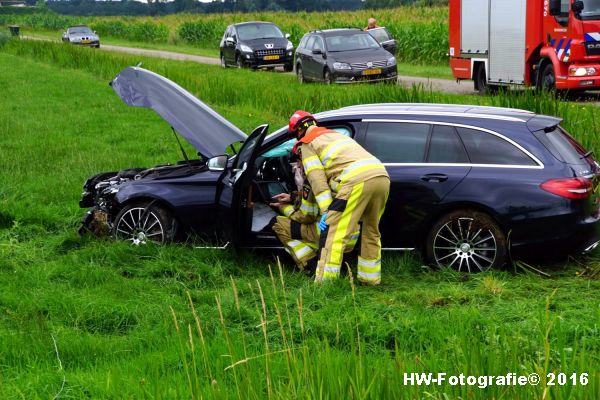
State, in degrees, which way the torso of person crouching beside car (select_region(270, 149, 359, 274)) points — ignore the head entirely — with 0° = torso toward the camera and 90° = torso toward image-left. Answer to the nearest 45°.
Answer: approximately 90°

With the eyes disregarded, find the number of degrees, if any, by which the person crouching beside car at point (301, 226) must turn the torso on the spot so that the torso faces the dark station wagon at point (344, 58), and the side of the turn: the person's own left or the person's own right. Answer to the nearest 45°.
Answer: approximately 90° to the person's own right

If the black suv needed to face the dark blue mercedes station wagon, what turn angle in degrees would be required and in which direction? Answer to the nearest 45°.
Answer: approximately 45° to its right

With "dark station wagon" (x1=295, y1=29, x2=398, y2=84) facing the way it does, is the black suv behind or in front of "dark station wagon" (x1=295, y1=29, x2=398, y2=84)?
behind

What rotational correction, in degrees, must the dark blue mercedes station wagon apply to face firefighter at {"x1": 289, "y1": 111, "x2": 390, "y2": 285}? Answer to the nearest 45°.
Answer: approximately 45° to its left

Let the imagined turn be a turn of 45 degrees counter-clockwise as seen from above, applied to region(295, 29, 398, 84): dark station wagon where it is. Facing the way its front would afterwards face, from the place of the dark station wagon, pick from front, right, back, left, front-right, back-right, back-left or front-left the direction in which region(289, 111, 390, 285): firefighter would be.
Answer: right

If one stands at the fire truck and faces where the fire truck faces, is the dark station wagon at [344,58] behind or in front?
behind

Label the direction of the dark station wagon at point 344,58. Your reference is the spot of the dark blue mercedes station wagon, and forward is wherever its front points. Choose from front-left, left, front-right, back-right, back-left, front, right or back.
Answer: right

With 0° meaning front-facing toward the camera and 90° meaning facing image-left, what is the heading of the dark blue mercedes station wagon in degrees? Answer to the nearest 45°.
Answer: approximately 90°

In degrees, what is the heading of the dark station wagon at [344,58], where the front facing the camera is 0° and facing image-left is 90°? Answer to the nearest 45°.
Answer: approximately 315°

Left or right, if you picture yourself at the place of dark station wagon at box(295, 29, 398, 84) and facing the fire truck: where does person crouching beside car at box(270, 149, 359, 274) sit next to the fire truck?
right

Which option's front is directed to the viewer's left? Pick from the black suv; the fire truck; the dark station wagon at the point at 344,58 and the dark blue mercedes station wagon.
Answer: the dark blue mercedes station wagon

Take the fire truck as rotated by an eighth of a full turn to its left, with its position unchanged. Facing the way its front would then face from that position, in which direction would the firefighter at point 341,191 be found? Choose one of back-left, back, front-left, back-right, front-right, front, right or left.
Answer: right

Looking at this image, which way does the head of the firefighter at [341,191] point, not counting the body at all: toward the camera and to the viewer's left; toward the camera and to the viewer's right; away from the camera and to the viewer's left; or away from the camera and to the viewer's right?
away from the camera and to the viewer's left
